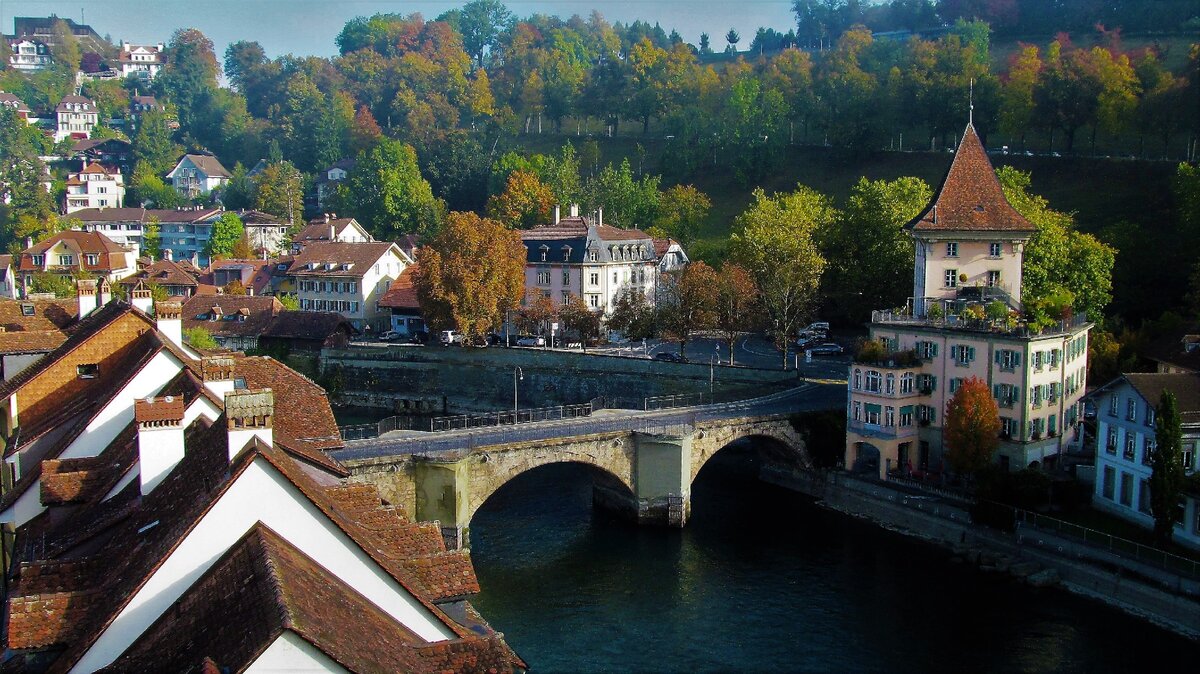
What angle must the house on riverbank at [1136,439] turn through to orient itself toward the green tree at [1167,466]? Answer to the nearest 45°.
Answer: approximately 45° to its left

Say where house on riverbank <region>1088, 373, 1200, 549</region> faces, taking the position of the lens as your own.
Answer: facing the viewer and to the left of the viewer
